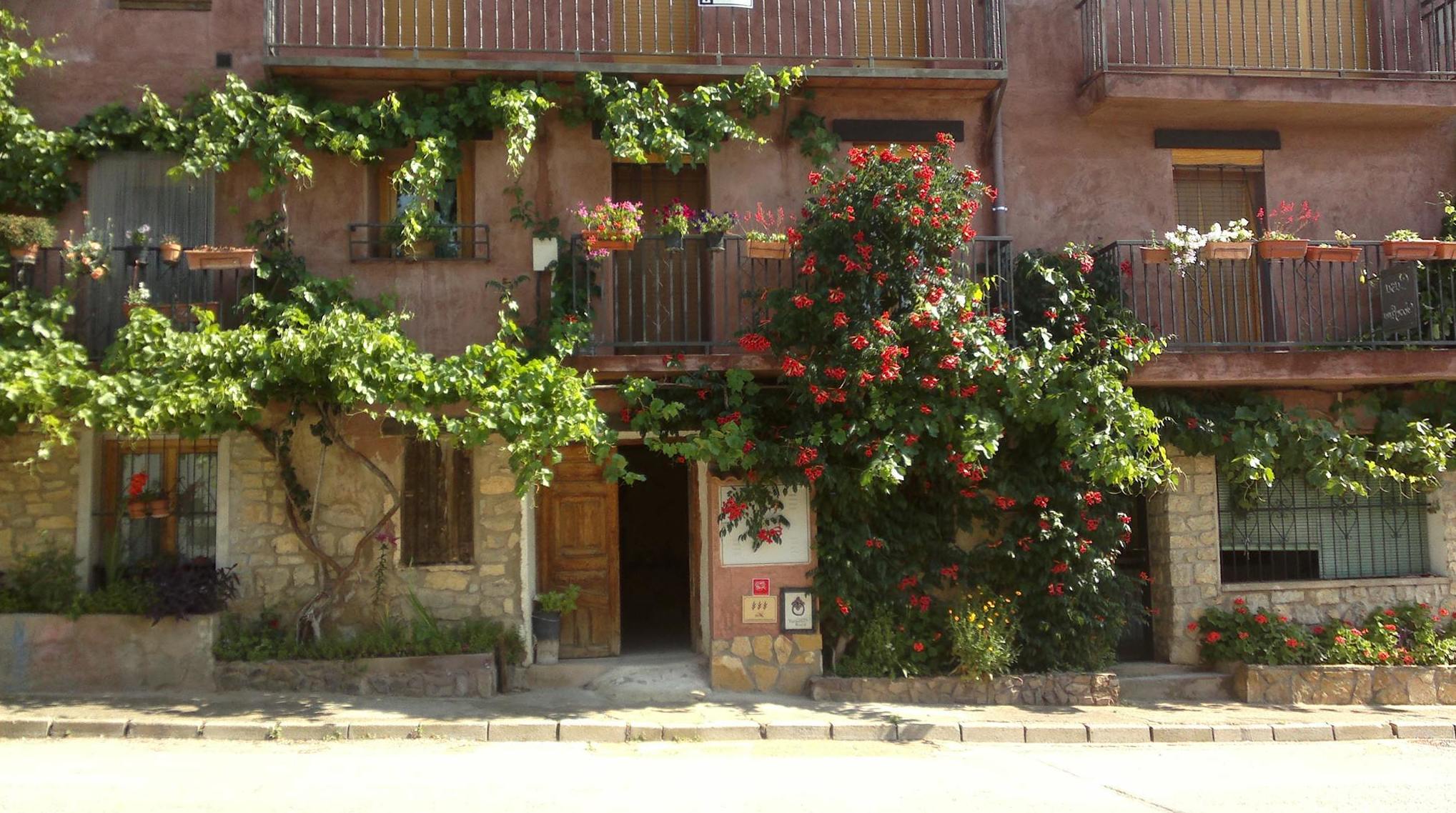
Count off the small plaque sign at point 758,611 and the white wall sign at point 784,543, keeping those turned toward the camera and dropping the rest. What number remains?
2

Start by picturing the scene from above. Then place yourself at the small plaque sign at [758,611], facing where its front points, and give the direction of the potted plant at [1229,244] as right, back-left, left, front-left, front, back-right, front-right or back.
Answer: left

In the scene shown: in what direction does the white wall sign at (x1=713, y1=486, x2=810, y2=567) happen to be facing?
toward the camera

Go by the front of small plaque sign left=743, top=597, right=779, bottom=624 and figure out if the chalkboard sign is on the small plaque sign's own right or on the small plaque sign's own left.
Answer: on the small plaque sign's own left

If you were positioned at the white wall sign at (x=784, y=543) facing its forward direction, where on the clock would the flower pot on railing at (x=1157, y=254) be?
The flower pot on railing is roughly at 9 o'clock from the white wall sign.

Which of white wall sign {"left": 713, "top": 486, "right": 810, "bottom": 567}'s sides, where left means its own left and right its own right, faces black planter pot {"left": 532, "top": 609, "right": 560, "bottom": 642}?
right

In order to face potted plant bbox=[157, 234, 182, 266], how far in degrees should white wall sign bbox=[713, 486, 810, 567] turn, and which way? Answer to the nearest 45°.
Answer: approximately 90° to its right

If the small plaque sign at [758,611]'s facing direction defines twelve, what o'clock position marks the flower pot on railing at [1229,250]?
The flower pot on railing is roughly at 9 o'clock from the small plaque sign.

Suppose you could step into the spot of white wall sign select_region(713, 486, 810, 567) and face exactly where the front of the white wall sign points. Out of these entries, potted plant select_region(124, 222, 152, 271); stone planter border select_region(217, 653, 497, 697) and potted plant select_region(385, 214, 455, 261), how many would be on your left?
0

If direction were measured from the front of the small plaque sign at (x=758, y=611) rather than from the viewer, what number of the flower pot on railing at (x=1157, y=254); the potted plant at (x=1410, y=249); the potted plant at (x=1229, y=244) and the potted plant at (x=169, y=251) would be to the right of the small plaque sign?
1

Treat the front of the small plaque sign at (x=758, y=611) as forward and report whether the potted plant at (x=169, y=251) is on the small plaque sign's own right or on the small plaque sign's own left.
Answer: on the small plaque sign's own right

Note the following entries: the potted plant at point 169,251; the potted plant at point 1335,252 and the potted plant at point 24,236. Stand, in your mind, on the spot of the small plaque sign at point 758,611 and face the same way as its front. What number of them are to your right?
2

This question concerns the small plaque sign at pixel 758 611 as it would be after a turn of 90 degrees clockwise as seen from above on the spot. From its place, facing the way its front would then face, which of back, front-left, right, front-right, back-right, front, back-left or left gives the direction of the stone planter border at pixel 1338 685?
back

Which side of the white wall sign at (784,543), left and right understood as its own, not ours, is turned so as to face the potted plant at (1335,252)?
left

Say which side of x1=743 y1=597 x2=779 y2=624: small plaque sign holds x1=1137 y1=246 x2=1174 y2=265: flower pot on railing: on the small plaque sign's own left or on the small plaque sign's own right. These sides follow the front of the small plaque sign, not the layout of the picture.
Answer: on the small plaque sign's own left

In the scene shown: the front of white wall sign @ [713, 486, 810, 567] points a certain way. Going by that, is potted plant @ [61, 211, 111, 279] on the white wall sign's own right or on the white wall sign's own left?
on the white wall sign's own right

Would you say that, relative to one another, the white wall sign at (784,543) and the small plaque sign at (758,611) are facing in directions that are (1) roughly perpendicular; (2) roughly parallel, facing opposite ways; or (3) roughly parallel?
roughly parallel
